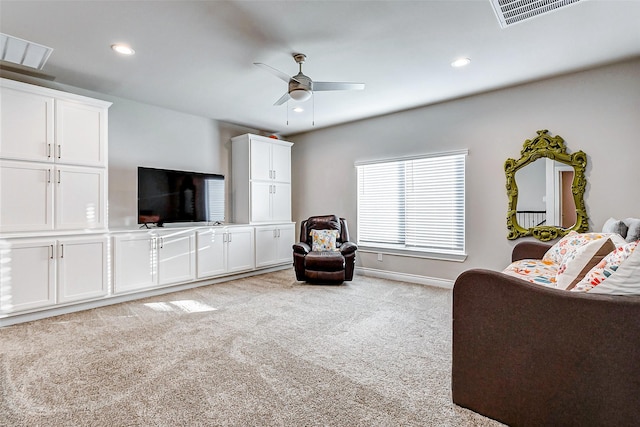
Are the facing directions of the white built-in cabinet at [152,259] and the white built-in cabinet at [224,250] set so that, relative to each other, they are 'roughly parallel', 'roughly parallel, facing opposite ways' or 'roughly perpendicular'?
roughly parallel

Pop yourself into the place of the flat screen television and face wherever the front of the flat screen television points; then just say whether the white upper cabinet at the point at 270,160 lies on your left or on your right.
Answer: on your left

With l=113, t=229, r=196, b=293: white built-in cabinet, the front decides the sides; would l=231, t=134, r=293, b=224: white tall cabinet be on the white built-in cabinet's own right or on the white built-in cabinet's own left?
on the white built-in cabinet's own left

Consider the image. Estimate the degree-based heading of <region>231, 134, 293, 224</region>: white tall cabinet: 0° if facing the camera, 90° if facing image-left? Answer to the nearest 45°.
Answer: approximately 315°

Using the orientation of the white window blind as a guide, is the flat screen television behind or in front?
in front

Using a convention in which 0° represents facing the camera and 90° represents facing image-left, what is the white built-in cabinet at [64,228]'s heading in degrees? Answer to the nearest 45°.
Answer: approximately 315°

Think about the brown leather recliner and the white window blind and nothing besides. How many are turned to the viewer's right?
0

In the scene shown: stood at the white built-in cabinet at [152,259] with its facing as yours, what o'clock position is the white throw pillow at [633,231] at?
The white throw pillow is roughly at 12 o'clock from the white built-in cabinet.

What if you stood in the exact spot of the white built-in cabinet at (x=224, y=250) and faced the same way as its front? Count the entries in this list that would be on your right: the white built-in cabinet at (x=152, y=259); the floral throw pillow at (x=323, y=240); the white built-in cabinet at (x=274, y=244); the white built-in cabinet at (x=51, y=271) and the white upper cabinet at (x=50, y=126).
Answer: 3

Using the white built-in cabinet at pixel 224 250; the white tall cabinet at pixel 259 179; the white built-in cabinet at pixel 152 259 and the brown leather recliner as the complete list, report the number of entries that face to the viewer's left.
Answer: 0

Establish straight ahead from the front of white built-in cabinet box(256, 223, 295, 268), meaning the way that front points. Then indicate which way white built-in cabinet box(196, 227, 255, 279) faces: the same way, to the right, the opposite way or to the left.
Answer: the same way

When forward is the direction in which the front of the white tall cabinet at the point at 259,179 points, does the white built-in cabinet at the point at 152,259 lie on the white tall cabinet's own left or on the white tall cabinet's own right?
on the white tall cabinet's own right

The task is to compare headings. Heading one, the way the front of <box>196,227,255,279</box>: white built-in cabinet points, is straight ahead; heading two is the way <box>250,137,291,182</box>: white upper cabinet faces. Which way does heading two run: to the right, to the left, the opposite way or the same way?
the same way

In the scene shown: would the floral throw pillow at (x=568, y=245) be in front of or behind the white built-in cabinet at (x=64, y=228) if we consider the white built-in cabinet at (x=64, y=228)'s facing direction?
in front

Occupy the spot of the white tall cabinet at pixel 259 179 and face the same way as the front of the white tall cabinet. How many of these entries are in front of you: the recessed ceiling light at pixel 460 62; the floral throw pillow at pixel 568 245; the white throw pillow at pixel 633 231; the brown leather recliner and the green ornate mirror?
5

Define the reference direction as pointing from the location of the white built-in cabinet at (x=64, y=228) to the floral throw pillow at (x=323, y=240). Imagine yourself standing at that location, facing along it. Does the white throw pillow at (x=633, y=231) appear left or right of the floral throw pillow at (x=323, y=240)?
right

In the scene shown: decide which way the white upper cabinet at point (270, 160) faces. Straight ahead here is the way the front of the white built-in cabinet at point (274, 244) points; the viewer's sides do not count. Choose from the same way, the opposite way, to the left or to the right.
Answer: the same way

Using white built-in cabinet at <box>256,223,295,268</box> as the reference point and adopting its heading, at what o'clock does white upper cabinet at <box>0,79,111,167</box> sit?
The white upper cabinet is roughly at 3 o'clock from the white built-in cabinet.

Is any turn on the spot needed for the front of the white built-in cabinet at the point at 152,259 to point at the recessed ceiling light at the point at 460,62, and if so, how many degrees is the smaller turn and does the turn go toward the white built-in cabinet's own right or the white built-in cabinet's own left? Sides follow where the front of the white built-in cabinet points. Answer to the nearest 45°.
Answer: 0° — it already faces it

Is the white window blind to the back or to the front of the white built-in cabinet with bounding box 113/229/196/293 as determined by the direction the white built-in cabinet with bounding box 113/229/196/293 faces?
to the front

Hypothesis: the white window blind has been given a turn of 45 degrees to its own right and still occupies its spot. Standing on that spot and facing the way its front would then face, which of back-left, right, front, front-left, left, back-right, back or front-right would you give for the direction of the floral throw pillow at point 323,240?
front
